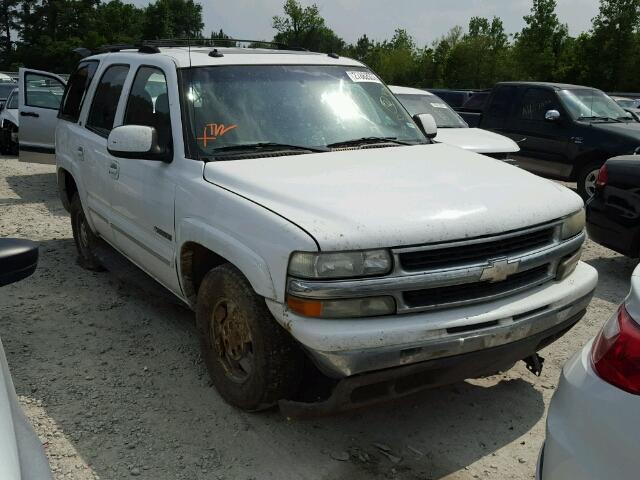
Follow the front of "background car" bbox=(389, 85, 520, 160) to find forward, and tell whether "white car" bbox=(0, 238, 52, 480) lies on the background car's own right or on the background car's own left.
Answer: on the background car's own right

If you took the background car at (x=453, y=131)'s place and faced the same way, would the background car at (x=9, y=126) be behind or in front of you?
behind

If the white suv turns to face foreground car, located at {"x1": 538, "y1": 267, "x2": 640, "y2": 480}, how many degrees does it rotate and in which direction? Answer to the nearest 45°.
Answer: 0° — it already faces it

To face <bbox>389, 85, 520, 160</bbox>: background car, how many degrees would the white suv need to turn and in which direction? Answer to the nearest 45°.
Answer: approximately 135° to its left

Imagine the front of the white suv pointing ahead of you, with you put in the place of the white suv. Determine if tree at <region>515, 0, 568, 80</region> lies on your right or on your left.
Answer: on your left

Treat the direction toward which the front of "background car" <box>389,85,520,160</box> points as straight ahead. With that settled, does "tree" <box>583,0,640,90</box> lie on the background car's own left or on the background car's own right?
on the background car's own left

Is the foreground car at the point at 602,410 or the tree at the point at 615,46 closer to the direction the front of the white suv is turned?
the foreground car

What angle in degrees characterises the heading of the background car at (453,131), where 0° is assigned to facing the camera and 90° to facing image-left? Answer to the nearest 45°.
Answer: approximately 315°

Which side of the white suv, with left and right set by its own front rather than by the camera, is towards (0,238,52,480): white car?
right

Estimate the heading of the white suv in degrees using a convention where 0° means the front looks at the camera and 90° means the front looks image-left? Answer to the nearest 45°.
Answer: approximately 315°

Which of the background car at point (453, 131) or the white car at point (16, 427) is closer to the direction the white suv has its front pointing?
the white car
